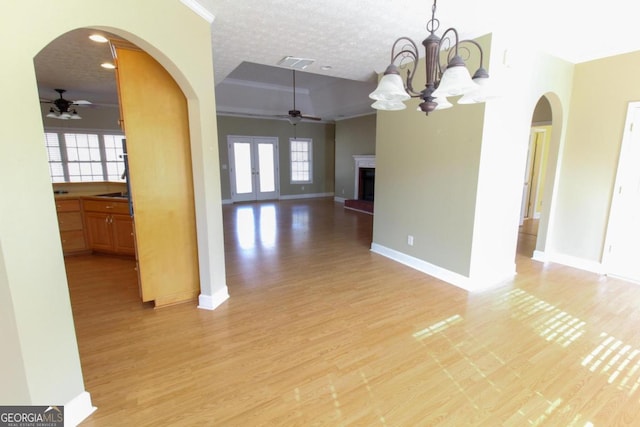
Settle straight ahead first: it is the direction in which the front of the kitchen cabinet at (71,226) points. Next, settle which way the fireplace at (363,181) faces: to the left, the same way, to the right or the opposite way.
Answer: to the right

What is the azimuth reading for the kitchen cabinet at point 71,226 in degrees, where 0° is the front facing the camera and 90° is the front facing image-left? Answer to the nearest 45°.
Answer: approximately 0°

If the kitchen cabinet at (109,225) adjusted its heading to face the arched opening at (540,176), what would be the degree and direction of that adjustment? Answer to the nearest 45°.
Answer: approximately 45° to its left

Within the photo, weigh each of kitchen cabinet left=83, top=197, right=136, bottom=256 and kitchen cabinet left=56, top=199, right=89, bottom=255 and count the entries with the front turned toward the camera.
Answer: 2

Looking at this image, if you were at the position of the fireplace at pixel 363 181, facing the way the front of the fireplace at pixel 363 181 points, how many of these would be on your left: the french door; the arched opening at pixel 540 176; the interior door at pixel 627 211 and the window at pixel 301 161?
2

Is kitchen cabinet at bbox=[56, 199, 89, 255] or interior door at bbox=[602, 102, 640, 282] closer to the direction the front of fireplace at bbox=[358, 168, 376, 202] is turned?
the kitchen cabinet

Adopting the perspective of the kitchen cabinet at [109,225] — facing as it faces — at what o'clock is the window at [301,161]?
The window is roughly at 8 o'clock from the kitchen cabinet.

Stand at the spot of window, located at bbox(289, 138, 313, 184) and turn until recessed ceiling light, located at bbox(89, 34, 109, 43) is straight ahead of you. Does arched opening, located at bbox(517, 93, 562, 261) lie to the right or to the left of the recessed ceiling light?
left

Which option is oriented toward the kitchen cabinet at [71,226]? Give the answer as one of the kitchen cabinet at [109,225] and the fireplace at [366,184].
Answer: the fireplace

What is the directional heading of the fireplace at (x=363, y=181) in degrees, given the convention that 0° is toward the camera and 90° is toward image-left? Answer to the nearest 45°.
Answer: approximately 45°

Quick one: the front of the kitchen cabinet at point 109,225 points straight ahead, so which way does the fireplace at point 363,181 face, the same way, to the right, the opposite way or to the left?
to the right
